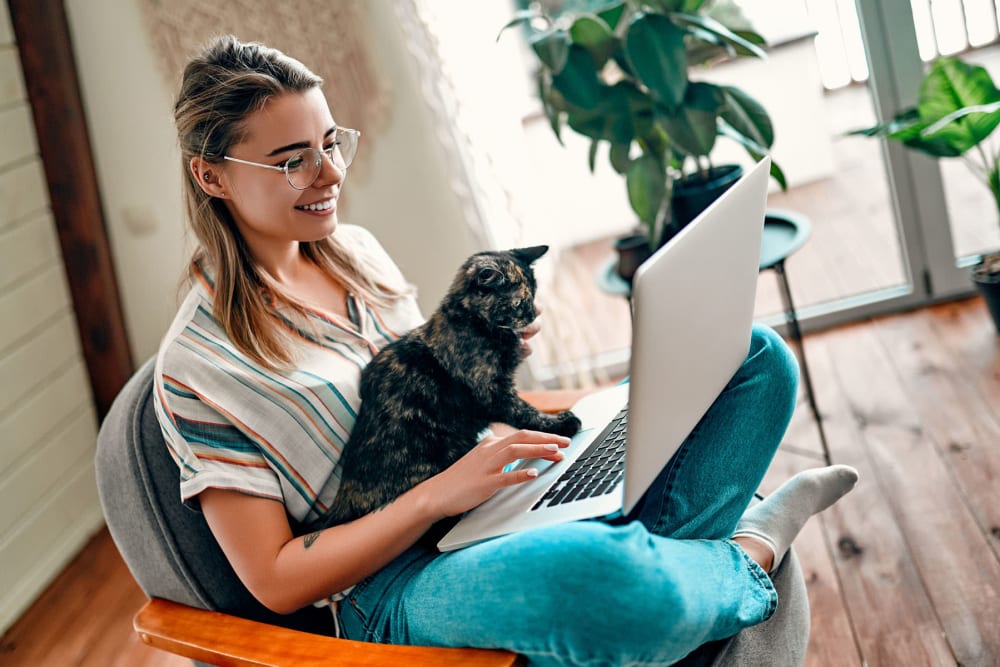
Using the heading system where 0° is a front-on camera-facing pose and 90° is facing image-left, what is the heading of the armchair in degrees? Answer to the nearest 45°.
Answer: approximately 315°

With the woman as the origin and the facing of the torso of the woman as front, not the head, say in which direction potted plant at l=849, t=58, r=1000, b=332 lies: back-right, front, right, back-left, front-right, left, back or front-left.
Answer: left

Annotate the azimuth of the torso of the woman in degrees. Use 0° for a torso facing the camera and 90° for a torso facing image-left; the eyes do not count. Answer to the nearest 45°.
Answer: approximately 315°

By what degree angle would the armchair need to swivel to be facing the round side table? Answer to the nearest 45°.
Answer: approximately 90° to its left

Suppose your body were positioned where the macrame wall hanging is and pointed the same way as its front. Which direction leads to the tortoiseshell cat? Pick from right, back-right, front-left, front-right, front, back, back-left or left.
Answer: front

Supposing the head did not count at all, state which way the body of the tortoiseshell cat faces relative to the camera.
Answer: to the viewer's right

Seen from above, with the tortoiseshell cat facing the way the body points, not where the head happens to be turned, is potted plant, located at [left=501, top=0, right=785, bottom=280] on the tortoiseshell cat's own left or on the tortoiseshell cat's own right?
on the tortoiseshell cat's own left

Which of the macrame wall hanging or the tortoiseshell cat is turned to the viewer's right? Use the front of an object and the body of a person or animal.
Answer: the tortoiseshell cat

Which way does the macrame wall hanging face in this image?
toward the camera

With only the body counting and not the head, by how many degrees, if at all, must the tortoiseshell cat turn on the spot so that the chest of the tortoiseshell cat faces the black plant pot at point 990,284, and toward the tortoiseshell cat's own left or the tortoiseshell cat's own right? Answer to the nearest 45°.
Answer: approximately 45° to the tortoiseshell cat's own left

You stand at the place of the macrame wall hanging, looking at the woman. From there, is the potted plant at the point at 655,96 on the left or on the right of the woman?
left

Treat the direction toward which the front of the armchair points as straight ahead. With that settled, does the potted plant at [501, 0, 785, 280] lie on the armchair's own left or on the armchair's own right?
on the armchair's own left

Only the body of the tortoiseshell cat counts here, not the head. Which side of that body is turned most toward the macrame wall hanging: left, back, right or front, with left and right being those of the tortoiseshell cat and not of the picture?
left
